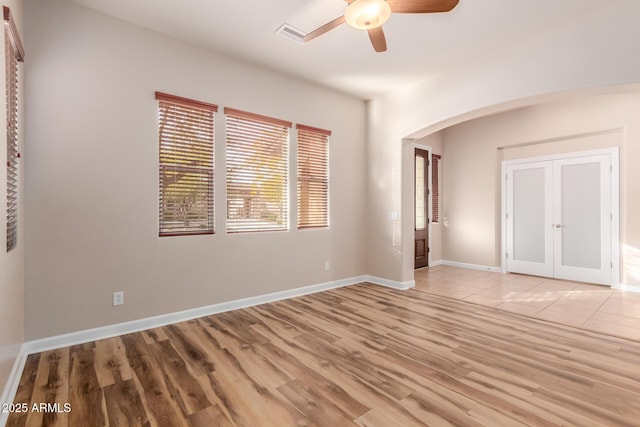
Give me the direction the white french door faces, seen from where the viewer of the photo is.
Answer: facing the viewer and to the left of the viewer

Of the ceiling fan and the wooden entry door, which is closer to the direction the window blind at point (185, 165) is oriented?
the ceiling fan

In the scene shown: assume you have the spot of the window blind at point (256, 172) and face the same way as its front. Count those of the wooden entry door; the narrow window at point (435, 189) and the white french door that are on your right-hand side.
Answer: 0

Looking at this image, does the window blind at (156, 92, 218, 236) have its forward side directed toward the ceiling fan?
yes

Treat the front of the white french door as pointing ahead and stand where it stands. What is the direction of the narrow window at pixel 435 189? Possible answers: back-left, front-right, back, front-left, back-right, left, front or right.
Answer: front-right

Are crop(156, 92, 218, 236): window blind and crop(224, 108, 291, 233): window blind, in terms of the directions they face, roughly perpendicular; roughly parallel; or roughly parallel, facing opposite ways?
roughly parallel

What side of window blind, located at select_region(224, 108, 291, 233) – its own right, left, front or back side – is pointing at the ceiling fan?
front

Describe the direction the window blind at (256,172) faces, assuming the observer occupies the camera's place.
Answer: facing the viewer and to the right of the viewer

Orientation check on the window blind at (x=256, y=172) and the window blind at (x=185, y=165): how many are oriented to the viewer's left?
0

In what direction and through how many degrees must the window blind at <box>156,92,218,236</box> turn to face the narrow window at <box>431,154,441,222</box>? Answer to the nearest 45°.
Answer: approximately 45° to its left

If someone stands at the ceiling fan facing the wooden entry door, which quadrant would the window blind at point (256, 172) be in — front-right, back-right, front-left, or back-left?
front-left

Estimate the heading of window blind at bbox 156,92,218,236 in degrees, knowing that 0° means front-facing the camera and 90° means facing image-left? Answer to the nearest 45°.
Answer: approximately 315°

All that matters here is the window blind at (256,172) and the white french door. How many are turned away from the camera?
0

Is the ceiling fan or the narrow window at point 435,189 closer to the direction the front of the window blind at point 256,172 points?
the ceiling fan

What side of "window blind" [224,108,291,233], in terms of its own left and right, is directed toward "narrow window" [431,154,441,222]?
left

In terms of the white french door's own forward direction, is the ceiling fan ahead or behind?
ahead

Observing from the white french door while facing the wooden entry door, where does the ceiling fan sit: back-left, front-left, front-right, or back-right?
front-left
